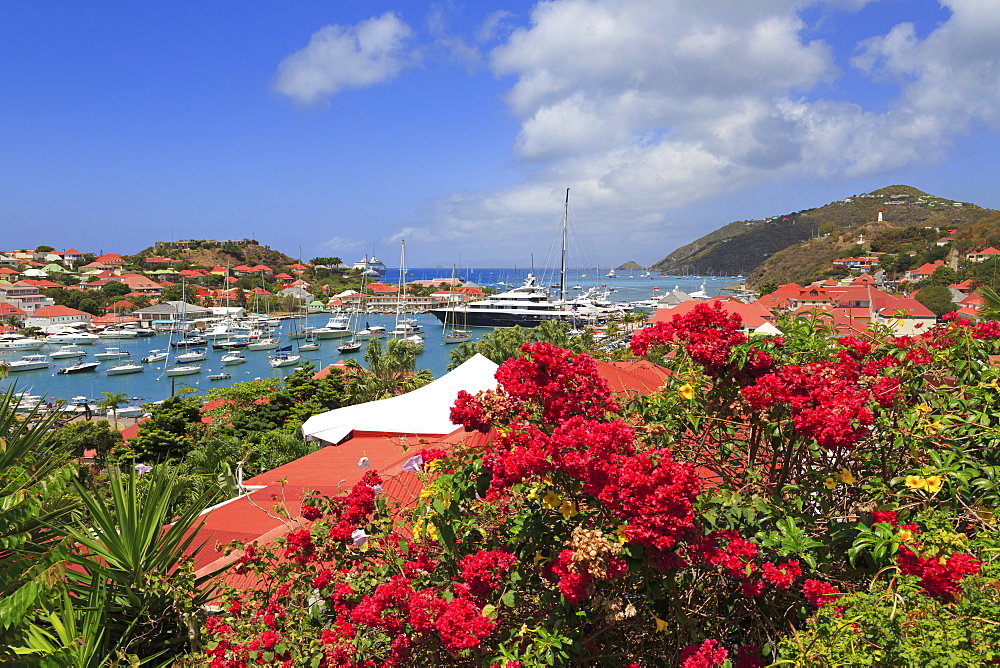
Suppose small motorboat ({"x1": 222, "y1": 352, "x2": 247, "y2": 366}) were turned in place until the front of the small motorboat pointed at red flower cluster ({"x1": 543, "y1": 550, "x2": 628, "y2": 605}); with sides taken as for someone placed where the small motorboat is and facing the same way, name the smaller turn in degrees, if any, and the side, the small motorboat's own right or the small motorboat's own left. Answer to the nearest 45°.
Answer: approximately 90° to the small motorboat's own left

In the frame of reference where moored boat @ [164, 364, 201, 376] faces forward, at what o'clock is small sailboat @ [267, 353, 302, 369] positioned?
The small sailboat is roughly at 6 o'clock from the moored boat.

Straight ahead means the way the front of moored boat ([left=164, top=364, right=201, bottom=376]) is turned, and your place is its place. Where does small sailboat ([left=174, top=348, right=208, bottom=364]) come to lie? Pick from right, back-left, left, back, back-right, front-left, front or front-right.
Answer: right

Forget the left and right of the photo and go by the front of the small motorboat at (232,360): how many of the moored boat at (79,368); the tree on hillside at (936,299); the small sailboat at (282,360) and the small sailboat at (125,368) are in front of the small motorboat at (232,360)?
2

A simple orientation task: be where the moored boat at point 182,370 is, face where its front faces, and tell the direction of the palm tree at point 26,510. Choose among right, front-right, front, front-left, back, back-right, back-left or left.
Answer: left
